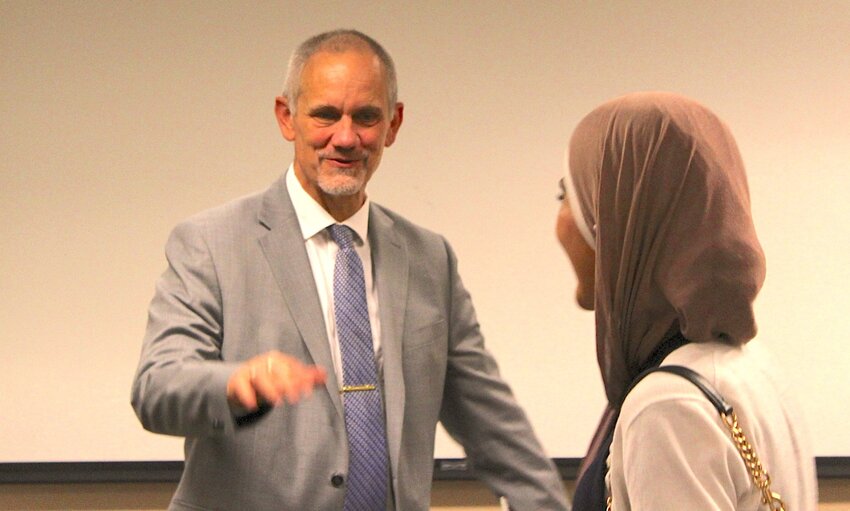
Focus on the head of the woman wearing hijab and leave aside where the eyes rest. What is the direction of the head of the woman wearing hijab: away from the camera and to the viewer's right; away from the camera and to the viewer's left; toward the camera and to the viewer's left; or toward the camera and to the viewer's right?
away from the camera and to the viewer's left

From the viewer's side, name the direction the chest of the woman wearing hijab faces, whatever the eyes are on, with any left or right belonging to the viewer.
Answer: facing away from the viewer and to the left of the viewer
